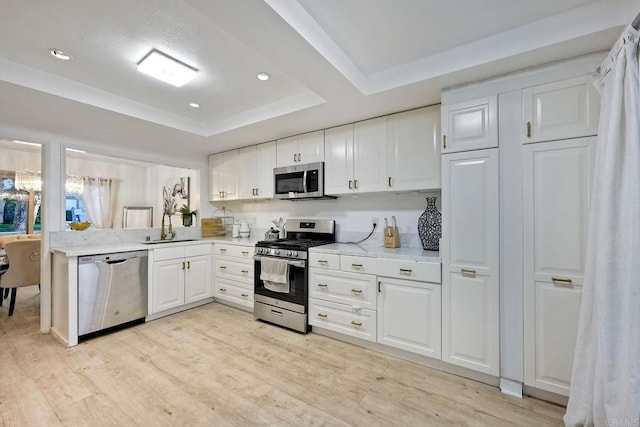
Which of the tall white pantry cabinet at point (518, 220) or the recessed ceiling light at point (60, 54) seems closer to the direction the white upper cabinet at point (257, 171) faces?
the recessed ceiling light

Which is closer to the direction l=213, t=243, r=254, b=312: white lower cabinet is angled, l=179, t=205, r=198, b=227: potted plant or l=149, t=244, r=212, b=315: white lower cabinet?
the white lower cabinet

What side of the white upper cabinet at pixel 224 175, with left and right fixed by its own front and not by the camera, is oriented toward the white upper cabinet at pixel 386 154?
left

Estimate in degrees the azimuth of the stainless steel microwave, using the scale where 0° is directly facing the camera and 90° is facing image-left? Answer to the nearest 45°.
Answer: approximately 45°

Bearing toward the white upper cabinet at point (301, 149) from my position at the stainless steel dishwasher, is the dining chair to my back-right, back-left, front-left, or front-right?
back-left

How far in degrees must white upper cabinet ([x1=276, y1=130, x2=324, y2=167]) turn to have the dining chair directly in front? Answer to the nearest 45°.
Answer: approximately 45° to its right

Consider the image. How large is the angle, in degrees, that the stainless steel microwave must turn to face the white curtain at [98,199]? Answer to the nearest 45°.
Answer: approximately 45° to its right

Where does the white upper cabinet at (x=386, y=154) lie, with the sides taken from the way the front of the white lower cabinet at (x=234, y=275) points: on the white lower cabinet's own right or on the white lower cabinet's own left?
on the white lower cabinet's own left

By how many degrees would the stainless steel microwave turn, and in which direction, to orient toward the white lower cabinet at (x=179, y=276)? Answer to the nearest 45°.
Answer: approximately 45° to its right
